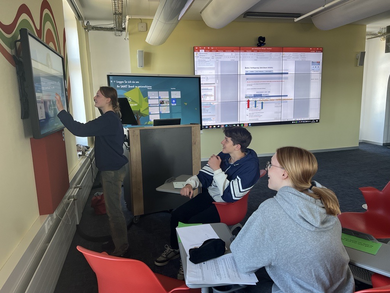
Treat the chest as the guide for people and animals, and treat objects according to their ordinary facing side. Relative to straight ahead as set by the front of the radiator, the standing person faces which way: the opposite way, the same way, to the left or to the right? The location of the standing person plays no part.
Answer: the opposite way

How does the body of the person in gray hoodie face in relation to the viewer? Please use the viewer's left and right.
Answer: facing away from the viewer and to the left of the viewer

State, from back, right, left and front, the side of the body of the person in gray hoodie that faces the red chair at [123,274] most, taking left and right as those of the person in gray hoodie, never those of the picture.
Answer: left

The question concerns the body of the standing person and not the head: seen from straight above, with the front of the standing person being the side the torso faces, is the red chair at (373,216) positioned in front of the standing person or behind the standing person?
behind

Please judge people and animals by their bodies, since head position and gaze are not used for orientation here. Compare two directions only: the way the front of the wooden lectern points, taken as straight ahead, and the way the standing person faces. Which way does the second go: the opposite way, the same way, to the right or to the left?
to the right

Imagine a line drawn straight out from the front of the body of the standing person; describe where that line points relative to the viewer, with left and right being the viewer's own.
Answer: facing to the left of the viewer

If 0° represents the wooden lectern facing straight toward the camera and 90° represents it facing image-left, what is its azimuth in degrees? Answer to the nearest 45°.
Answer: approximately 0°

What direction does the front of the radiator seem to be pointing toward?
to the viewer's right

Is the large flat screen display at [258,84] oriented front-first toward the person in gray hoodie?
yes

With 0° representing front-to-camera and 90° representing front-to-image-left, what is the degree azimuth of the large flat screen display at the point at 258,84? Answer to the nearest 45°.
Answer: approximately 0°

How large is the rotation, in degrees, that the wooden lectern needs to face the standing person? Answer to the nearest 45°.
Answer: approximately 45° to its right

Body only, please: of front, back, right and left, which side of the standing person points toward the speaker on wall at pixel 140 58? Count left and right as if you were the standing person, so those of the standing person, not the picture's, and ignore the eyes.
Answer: right
